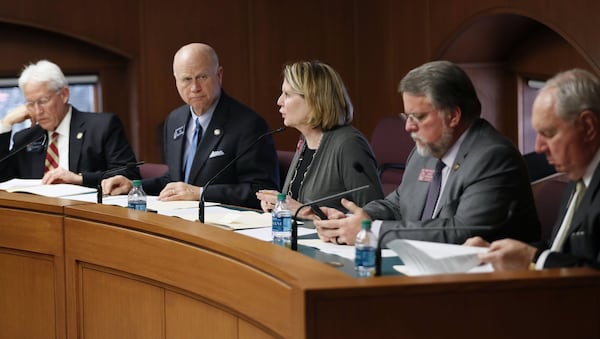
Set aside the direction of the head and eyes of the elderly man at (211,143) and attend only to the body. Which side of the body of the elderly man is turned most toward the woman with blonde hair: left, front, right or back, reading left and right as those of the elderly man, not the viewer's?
left

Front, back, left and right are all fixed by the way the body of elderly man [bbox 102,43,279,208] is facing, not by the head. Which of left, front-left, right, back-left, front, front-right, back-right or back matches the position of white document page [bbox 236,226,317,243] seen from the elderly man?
front-left

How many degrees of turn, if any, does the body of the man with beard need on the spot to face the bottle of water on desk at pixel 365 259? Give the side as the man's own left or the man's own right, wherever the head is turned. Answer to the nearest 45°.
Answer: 0° — they already face it

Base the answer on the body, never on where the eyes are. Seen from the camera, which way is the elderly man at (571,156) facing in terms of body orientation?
to the viewer's left

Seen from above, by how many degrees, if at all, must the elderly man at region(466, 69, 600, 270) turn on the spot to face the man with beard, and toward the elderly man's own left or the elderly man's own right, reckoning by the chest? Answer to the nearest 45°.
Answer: approximately 45° to the elderly man's own right

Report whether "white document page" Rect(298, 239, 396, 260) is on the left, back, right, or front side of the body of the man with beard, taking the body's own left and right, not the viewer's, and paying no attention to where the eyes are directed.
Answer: front

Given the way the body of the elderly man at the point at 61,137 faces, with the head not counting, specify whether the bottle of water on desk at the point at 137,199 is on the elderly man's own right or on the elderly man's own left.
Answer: on the elderly man's own left

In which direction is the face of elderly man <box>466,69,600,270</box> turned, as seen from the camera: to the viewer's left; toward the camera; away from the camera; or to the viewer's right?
to the viewer's left

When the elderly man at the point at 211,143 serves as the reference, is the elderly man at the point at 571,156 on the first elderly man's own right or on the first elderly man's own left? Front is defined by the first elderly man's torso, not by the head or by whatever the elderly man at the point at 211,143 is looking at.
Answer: on the first elderly man's own left

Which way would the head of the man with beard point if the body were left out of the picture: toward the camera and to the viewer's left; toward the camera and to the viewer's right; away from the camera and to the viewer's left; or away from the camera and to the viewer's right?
toward the camera and to the viewer's left

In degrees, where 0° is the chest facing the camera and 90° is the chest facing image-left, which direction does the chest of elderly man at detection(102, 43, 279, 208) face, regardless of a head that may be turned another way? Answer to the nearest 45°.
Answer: approximately 45°
